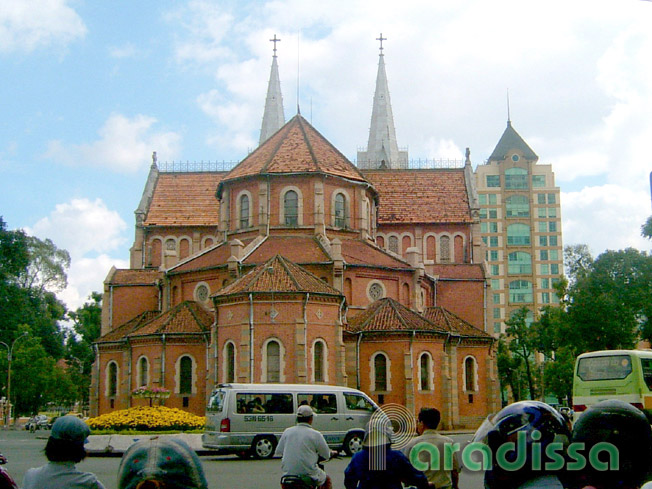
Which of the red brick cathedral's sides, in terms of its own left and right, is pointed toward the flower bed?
back

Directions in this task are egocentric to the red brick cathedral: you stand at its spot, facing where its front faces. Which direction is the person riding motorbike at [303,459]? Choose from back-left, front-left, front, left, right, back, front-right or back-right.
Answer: back

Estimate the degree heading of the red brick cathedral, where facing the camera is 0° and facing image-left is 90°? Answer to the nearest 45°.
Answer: approximately 180°

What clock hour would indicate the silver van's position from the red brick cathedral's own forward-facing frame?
The silver van is roughly at 6 o'clock from the red brick cathedral.

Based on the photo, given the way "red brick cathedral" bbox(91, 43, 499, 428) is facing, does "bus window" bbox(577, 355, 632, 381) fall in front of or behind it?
behind
